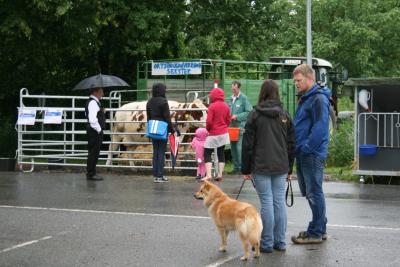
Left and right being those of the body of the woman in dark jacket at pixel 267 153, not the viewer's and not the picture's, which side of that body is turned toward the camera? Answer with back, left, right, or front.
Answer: back

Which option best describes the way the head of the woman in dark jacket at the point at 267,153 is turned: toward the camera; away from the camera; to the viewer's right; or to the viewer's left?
away from the camera

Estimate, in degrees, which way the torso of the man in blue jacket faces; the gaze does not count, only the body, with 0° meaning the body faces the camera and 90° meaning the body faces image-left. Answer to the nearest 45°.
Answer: approximately 90°

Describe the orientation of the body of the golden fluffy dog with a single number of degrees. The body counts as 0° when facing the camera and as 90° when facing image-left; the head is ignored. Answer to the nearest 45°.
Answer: approximately 135°

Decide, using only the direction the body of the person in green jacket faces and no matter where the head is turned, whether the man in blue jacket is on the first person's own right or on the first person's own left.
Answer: on the first person's own left

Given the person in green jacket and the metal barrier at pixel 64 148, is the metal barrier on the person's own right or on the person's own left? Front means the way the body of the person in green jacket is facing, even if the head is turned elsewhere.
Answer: on the person's own right
